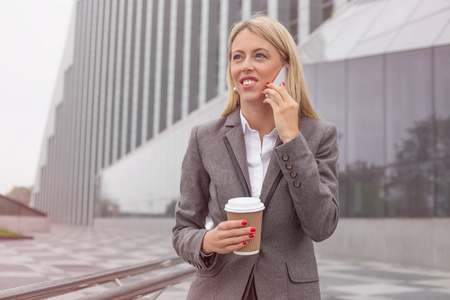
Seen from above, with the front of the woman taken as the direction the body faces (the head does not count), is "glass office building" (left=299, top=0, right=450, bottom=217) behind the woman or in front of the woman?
behind

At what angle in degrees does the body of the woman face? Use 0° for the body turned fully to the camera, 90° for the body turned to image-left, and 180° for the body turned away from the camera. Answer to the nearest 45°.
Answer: approximately 0°
